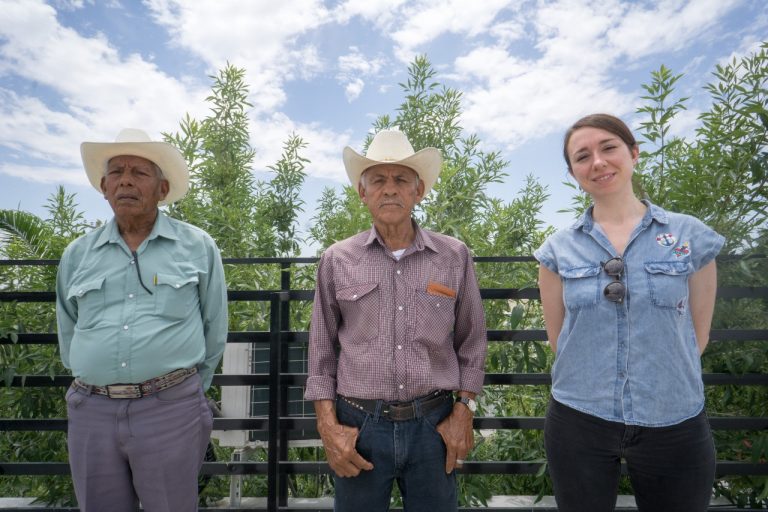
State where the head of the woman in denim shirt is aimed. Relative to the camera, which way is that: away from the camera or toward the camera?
toward the camera

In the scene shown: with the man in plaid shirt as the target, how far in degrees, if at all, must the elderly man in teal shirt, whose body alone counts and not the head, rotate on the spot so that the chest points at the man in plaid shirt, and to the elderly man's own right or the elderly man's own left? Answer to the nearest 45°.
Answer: approximately 45° to the elderly man's own left

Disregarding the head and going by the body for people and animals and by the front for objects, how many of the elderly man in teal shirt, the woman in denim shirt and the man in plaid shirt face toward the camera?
3

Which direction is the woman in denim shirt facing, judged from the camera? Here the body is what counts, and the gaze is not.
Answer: toward the camera

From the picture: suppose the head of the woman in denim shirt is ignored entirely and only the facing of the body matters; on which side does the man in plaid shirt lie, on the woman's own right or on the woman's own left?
on the woman's own right

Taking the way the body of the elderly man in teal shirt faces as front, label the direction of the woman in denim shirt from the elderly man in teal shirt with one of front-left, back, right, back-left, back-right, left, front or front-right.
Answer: front-left

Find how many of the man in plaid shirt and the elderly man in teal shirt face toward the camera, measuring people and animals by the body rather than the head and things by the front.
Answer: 2

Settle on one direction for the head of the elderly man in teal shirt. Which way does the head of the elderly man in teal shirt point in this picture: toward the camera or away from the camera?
toward the camera

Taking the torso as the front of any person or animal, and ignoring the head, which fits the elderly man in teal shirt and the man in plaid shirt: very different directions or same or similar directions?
same or similar directions

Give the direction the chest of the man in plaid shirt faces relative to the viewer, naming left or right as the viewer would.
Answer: facing the viewer

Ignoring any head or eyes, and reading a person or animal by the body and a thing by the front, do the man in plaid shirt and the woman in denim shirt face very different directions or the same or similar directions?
same or similar directions
